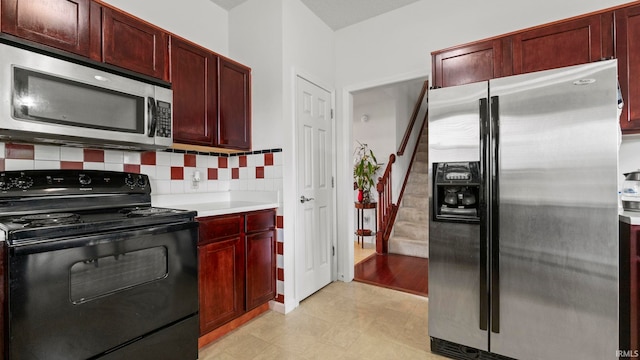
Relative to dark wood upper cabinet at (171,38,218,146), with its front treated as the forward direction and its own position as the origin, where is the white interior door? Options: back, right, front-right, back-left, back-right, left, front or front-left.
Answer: front-left

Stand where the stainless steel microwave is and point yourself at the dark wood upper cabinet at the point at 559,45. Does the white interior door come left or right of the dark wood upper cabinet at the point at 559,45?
left

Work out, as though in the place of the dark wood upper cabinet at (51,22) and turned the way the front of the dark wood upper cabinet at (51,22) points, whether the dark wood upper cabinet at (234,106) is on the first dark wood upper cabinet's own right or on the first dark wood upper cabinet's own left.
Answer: on the first dark wood upper cabinet's own left

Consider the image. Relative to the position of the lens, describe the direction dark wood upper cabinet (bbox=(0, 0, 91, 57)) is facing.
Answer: facing the viewer and to the right of the viewer

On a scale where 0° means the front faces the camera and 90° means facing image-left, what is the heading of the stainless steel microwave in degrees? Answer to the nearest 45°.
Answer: approximately 315°

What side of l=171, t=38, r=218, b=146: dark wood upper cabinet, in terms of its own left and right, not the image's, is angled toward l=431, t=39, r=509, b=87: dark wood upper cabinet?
front

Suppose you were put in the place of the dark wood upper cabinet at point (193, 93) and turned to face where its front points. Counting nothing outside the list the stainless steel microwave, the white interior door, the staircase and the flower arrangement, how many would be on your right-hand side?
1

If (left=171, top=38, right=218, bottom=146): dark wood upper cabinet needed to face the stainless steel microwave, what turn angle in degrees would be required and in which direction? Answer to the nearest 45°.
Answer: approximately 90° to its right

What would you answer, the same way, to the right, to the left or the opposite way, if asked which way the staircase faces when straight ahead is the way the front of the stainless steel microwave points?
to the right

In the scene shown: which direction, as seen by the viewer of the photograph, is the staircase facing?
facing the viewer
